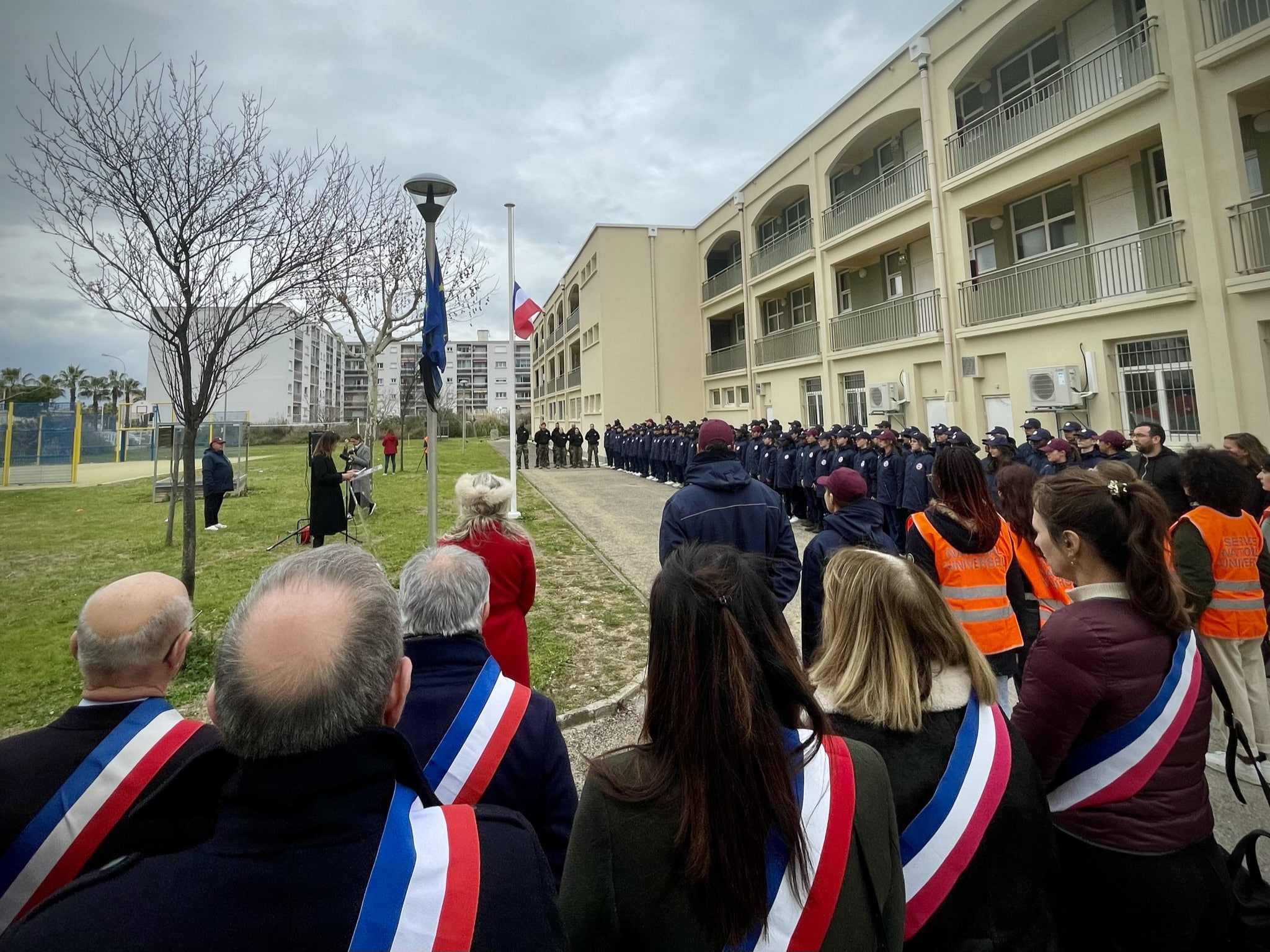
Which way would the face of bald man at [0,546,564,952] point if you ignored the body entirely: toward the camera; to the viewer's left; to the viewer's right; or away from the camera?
away from the camera

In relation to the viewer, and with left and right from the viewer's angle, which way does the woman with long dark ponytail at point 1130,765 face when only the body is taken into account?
facing away from the viewer and to the left of the viewer

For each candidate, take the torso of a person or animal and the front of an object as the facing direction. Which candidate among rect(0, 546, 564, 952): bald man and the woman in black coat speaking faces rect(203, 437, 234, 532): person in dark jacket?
the bald man

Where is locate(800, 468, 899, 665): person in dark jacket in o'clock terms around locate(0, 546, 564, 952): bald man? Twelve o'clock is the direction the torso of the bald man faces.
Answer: The person in dark jacket is roughly at 2 o'clock from the bald man.

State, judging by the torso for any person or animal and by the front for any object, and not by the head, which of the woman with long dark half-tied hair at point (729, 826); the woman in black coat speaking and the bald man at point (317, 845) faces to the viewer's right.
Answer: the woman in black coat speaking

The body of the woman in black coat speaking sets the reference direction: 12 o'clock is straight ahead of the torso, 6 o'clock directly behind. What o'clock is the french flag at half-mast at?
The french flag at half-mast is roughly at 11 o'clock from the woman in black coat speaking.

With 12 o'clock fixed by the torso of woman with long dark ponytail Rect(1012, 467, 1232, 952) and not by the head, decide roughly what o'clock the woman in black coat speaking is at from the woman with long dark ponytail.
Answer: The woman in black coat speaking is roughly at 11 o'clock from the woman with long dark ponytail.

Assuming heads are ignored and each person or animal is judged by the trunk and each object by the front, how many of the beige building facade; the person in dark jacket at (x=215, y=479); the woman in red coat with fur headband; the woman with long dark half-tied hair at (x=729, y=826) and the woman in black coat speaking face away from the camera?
2

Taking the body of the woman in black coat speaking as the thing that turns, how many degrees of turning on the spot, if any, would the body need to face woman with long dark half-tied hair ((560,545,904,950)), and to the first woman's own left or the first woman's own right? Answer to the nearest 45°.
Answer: approximately 90° to the first woman's own right

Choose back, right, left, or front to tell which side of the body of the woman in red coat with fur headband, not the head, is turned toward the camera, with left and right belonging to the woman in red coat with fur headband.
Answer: back

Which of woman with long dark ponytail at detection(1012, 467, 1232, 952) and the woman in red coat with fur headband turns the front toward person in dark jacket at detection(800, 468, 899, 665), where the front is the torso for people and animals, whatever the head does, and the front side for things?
the woman with long dark ponytail

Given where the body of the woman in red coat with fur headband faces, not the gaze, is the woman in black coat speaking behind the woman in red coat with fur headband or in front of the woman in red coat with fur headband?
in front

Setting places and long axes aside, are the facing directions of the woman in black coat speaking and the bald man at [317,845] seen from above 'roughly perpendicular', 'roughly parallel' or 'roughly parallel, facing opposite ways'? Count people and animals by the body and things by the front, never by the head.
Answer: roughly perpendicular

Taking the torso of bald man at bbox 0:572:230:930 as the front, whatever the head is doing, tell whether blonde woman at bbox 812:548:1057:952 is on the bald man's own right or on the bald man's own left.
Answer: on the bald man's own right

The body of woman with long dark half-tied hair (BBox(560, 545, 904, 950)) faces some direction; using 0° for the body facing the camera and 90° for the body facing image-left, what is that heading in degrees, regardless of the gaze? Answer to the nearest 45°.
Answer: approximately 180°

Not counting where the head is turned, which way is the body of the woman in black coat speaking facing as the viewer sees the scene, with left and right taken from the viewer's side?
facing to the right of the viewer

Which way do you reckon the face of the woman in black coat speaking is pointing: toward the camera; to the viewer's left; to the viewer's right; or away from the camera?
to the viewer's right
